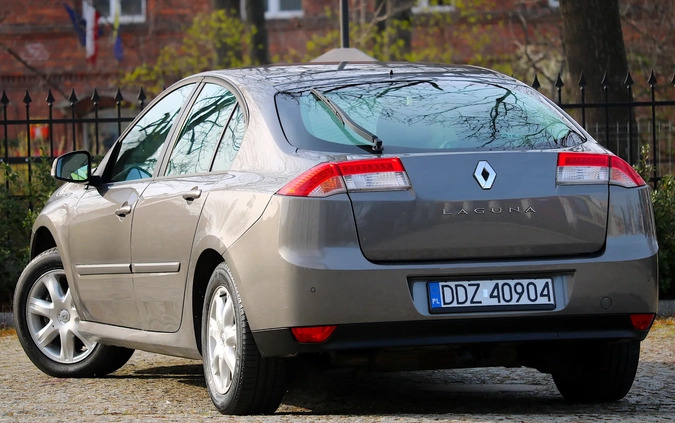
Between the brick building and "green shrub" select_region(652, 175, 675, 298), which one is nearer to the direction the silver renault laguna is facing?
the brick building

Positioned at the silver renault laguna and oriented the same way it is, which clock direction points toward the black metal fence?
The black metal fence is roughly at 1 o'clock from the silver renault laguna.

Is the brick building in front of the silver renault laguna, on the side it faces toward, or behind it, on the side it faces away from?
in front

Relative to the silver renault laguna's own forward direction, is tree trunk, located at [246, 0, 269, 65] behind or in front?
in front

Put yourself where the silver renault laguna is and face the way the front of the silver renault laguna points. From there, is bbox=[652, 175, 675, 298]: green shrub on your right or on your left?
on your right

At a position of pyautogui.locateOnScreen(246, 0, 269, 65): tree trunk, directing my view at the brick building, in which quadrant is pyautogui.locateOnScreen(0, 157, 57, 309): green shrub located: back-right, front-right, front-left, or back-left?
back-left

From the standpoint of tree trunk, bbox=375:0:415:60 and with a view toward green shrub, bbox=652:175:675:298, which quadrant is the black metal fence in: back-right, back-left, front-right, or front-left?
front-right

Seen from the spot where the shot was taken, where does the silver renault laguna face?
facing away from the viewer and to the left of the viewer

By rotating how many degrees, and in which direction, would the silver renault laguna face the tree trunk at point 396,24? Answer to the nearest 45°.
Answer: approximately 45° to its right

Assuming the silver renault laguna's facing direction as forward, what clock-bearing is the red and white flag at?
The red and white flag is roughly at 1 o'clock from the silver renault laguna.

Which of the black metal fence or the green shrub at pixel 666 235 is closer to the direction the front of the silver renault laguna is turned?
the black metal fence
